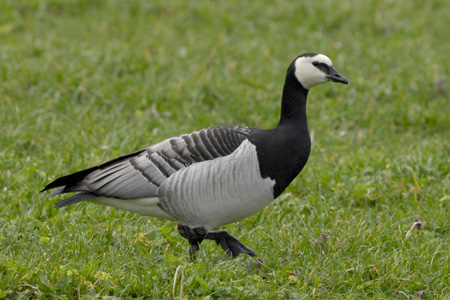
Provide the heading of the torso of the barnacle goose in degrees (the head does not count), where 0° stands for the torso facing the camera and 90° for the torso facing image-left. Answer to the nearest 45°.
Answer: approximately 270°
